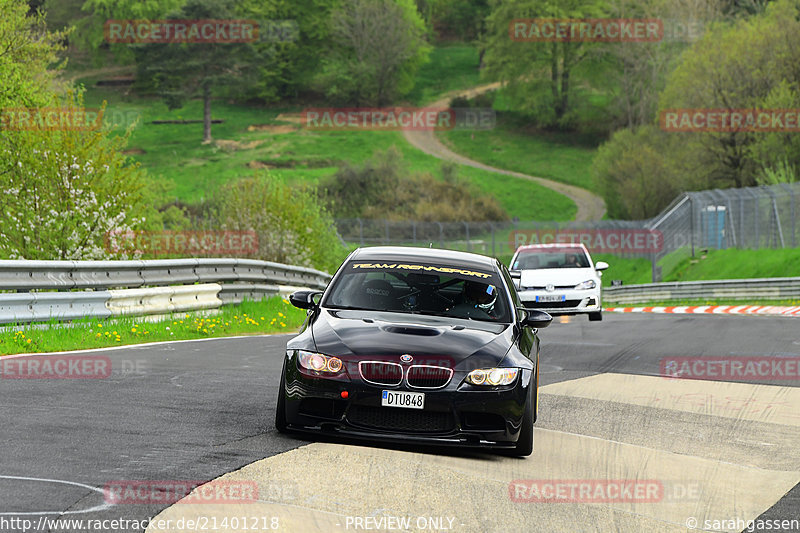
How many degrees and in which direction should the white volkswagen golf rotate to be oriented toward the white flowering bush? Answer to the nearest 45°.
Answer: approximately 90° to its right

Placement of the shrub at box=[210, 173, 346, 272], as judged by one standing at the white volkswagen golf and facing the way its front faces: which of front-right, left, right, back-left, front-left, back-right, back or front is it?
back-right

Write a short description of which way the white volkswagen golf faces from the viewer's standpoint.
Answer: facing the viewer

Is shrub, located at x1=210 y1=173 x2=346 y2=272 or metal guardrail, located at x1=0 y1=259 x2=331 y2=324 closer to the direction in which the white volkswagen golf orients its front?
the metal guardrail

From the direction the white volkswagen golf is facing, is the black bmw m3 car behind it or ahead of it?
ahead

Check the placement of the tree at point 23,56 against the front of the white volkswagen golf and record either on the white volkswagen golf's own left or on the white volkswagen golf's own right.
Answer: on the white volkswagen golf's own right

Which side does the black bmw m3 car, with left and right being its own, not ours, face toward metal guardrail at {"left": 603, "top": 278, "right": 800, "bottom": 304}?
back

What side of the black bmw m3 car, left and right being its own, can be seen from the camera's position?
front

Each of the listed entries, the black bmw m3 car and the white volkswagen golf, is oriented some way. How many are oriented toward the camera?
2

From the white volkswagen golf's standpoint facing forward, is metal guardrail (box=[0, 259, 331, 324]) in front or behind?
in front

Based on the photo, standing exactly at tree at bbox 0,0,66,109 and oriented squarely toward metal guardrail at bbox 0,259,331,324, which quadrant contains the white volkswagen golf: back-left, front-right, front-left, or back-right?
front-left

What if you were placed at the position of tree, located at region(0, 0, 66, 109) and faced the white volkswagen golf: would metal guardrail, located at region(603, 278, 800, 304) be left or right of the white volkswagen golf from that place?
left
